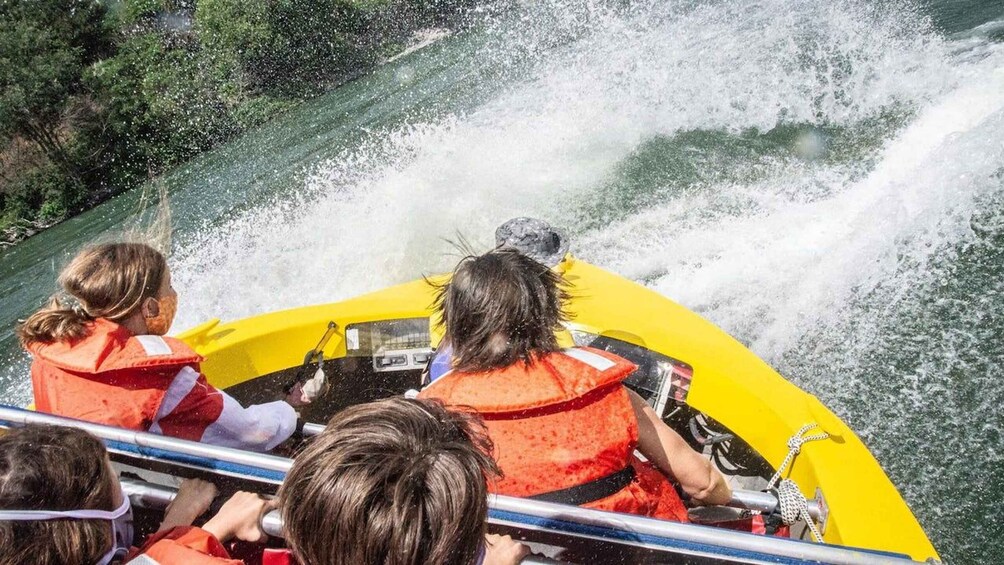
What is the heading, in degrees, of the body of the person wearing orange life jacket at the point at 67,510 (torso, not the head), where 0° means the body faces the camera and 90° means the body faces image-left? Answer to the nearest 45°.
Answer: approximately 225°

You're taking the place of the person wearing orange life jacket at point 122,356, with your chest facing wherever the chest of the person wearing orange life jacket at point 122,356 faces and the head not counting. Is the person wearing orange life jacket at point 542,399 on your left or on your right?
on your right

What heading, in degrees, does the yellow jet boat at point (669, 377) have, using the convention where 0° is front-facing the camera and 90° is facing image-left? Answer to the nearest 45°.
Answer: approximately 180°

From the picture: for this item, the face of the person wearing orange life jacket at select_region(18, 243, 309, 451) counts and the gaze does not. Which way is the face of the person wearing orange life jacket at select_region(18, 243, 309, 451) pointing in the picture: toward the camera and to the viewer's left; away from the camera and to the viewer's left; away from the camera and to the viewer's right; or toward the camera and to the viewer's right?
away from the camera and to the viewer's right

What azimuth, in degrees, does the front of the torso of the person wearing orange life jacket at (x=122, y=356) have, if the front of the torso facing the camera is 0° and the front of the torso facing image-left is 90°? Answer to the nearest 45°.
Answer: approximately 225°

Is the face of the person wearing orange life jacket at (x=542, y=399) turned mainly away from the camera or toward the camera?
away from the camera

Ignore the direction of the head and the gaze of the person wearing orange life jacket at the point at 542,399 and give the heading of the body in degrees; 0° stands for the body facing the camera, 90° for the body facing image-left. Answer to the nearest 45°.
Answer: approximately 180°

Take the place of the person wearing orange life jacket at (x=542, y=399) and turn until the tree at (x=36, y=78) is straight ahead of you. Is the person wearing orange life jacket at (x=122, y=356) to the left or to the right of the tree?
left
